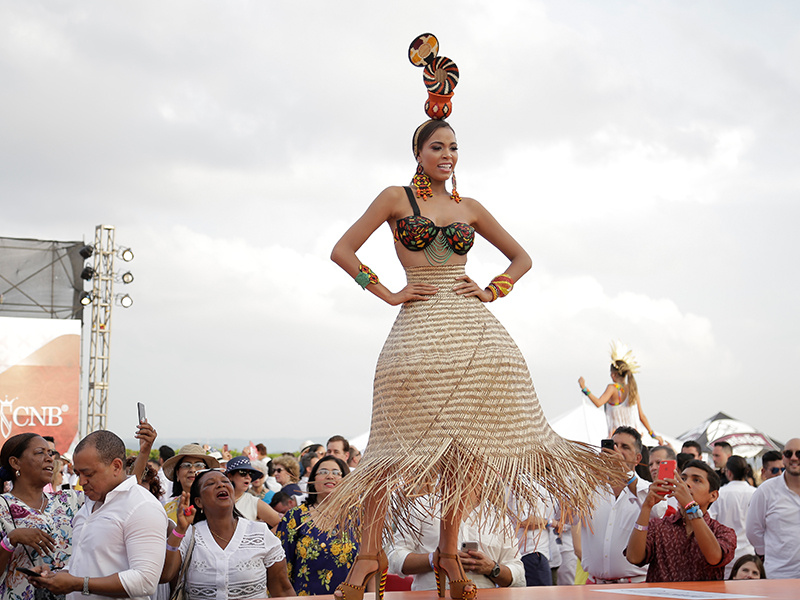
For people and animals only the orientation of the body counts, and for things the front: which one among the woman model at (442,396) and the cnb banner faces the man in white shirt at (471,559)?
the cnb banner

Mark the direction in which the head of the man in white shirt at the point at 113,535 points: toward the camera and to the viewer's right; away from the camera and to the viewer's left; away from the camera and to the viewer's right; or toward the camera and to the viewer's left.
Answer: toward the camera and to the viewer's left

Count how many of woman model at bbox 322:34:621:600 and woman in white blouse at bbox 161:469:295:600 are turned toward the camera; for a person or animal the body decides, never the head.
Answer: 2

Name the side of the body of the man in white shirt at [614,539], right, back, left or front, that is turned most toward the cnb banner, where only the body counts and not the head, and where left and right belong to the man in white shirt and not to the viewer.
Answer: right

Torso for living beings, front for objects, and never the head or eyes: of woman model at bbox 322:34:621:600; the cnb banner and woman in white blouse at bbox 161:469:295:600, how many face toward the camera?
3

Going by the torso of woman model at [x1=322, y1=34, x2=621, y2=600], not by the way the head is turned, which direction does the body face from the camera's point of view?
toward the camera

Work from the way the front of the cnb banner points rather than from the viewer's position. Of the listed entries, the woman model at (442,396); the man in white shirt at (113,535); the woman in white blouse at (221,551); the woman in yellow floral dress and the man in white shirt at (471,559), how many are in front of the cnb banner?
5

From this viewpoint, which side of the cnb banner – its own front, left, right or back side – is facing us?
front

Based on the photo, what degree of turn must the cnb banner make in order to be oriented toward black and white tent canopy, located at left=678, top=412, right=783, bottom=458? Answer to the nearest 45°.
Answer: approximately 45° to its left

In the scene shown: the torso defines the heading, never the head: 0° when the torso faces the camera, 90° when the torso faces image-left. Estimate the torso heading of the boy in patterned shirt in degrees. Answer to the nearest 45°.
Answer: approximately 45°

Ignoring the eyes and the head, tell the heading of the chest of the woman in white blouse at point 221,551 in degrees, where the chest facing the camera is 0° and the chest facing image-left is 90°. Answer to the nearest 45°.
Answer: approximately 0°

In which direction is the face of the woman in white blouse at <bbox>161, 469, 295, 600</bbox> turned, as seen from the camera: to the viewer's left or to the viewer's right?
to the viewer's right

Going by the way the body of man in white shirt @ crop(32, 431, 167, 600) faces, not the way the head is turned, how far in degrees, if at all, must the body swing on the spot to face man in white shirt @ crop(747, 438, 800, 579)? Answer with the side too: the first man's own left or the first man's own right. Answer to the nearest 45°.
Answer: approximately 135° to the first man's own left

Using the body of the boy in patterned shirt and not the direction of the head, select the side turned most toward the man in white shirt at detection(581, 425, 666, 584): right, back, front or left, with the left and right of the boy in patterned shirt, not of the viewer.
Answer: right

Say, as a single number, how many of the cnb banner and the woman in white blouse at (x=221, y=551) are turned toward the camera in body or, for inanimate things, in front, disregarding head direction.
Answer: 2

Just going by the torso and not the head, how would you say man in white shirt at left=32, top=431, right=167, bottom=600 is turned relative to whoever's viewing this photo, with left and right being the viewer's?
facing the viewer and to the left of the viewer

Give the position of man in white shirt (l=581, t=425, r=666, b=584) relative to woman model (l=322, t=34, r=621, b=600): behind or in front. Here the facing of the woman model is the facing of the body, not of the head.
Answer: behind
